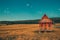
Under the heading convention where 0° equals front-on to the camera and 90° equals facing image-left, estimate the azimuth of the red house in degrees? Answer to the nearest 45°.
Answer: approximately 0°
